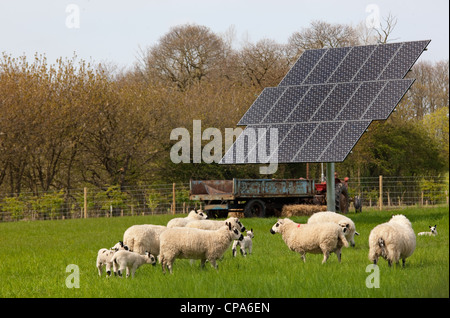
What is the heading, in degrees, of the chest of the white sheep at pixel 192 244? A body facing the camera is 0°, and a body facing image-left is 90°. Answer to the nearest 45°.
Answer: approximately 270°

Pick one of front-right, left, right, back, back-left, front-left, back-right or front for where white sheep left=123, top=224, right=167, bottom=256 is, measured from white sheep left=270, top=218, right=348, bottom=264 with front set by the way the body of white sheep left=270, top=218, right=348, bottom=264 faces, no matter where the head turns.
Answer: front

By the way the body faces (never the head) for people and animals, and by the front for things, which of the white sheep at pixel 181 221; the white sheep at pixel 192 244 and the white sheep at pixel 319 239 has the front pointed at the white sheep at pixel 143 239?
the white sheep at pixel 319 239

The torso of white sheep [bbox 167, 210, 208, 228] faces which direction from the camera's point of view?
to the viewer's right

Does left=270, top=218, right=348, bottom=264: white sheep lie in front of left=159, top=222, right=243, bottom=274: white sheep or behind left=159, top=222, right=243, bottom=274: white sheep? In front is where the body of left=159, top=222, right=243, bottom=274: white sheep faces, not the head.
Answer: in front

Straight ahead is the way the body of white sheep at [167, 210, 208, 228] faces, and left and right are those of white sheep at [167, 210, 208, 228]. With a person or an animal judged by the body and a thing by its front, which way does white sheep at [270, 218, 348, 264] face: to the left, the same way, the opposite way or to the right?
the opposite way

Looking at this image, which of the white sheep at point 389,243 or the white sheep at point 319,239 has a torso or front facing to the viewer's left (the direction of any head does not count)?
the white sheep at point 319,239

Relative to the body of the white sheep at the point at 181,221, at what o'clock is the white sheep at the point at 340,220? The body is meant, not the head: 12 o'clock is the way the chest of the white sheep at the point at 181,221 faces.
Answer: the white sheep at the point at 340,220 is roughly at 12 o'clock from the white sheep at the point at 181,221.

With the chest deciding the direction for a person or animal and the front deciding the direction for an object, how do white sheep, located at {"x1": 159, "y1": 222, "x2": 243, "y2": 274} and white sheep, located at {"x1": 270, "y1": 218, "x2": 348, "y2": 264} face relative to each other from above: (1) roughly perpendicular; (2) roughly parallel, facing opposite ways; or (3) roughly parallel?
roughly parallel, facing opposite ways
